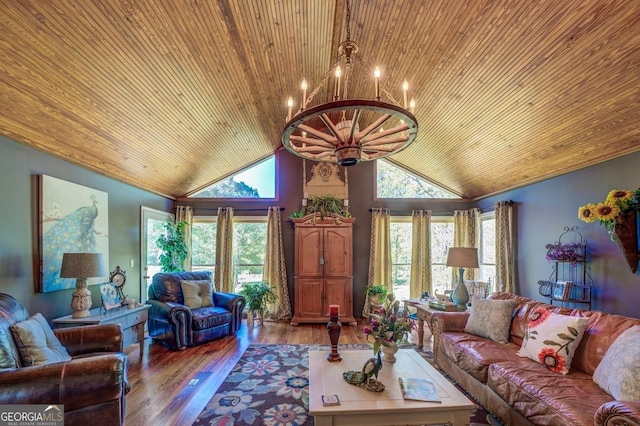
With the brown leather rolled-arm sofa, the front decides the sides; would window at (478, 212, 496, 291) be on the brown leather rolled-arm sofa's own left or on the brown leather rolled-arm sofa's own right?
on the brown leather rolled-arm sofa's own right

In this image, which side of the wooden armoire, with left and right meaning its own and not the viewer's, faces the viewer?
front

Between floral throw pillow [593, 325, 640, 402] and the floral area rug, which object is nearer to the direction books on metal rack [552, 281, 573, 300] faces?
the floral area rug

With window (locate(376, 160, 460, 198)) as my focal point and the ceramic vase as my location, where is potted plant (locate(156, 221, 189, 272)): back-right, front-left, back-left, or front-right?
front-left

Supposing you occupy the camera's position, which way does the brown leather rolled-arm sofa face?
facing the viewer and to the left of the viewer

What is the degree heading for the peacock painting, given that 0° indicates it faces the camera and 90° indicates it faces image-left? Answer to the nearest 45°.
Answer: approximately 315°

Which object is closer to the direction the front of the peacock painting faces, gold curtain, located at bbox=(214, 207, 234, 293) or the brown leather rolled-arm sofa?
the brown leather rolled-arm sofa

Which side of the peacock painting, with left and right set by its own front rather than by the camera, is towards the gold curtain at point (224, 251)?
left

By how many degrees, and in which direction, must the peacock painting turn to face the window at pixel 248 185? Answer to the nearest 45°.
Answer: approximately 90° to its left
